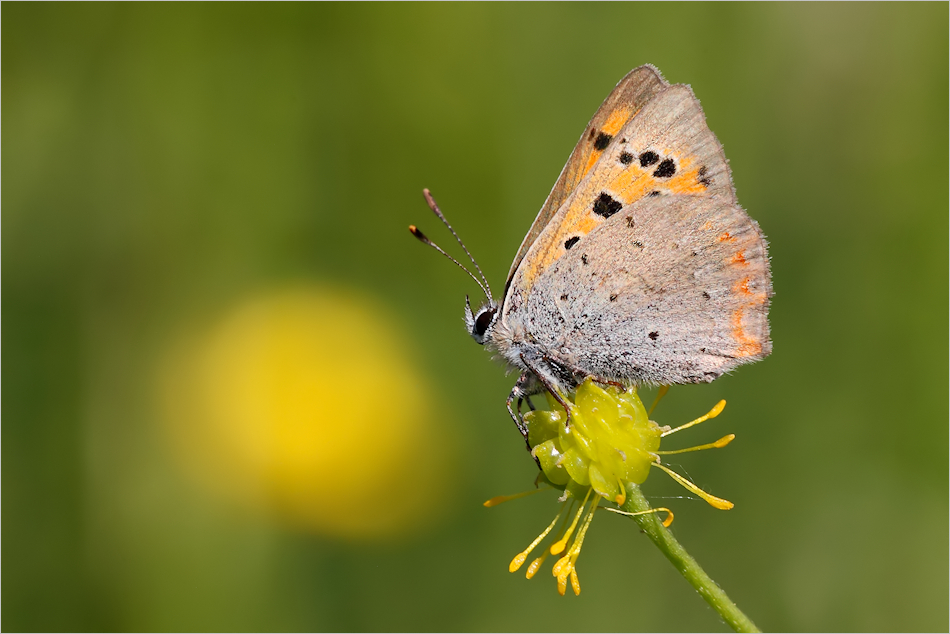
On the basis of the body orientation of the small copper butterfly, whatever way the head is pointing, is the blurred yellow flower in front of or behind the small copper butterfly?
in front

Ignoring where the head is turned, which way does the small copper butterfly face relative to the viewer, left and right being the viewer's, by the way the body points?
facing to the left of the viewer
